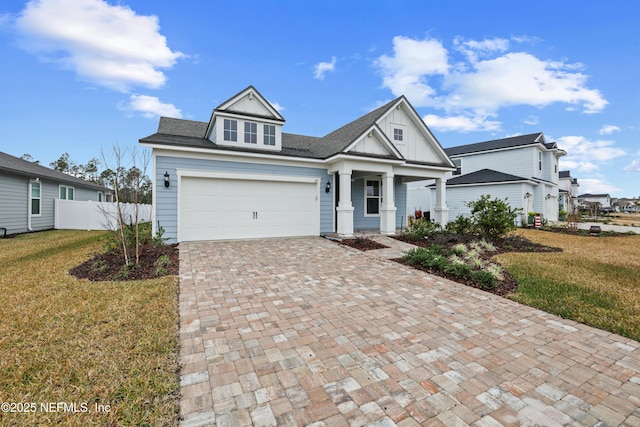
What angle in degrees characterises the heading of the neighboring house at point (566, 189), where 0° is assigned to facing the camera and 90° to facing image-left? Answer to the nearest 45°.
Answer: approximately 315°

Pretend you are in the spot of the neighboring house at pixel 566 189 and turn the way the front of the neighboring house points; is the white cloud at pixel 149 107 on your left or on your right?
on your right

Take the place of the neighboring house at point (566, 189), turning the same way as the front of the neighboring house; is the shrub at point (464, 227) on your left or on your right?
on your right

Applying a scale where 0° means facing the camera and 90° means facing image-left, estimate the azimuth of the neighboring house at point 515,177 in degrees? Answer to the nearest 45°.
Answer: approximately 315°

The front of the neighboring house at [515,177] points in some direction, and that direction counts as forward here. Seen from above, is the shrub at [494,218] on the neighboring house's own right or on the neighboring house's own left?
on the neighboring house's own right

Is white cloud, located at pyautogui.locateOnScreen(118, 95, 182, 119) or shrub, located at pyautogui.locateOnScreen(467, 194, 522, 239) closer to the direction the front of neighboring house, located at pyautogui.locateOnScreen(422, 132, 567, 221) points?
the shrub

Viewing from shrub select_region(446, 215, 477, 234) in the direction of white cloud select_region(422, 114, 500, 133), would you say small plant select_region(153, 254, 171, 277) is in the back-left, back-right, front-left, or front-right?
back-left

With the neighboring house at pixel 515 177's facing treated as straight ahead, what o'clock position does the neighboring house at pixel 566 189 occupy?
the neighboring house at pixel 566 189 is roughly at 8 o'clock from the neighboring house at pixel 515 177.

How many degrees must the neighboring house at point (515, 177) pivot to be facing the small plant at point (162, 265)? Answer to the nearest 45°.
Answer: approximately 45° to its right

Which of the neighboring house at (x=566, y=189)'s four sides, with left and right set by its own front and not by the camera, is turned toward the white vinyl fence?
right
